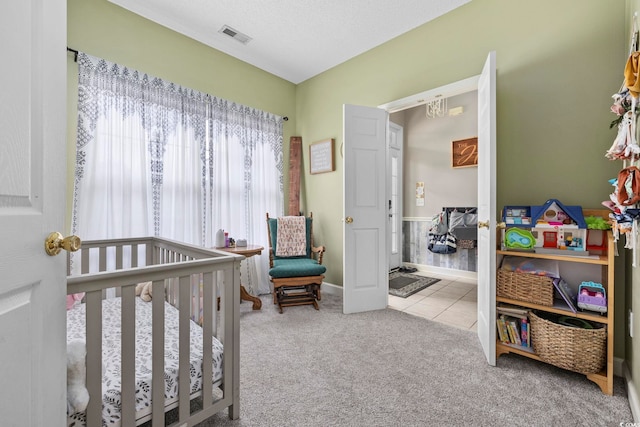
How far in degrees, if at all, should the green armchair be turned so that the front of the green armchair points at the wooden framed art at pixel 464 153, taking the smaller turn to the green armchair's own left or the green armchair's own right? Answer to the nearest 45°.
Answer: approximately 90° to the green armchair's own left

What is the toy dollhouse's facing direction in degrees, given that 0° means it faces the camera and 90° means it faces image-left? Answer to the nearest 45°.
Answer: approximately 0°

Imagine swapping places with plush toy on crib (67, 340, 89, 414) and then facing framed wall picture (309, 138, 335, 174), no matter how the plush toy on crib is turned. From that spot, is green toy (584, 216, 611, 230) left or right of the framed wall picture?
right

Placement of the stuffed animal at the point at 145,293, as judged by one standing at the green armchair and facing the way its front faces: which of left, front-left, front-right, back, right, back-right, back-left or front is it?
front-right

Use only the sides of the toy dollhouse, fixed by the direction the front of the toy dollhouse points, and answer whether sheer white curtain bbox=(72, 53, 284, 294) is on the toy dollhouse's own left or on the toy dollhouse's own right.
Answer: on the toy dollhouse's own right

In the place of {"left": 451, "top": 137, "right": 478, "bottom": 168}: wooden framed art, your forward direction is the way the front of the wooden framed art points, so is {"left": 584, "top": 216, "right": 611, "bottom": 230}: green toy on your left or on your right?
on your left

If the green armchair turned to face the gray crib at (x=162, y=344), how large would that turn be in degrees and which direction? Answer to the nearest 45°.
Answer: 0° — it already faces it

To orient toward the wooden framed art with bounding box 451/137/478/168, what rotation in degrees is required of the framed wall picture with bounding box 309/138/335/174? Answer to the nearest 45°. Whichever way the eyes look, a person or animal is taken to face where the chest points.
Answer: approximately 135° to its left

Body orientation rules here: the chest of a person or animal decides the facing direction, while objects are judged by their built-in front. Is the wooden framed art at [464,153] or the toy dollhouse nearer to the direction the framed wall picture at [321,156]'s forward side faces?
the toy dollhouse

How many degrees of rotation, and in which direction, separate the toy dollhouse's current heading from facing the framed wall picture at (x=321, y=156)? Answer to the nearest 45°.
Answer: approximately 90° to its right

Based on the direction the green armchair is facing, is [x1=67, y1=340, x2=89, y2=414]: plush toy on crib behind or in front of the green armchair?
in front

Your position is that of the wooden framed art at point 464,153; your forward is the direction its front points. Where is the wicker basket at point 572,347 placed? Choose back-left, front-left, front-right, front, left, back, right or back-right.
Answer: front-left
